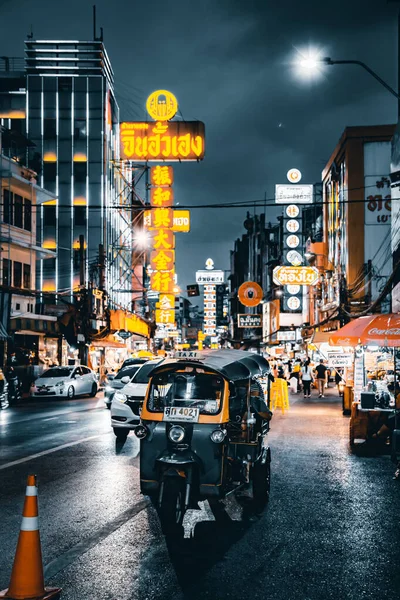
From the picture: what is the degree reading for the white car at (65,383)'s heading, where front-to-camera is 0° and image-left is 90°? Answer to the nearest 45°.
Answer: approximately 45°

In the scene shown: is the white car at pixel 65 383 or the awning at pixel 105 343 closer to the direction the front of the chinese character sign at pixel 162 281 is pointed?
the white car

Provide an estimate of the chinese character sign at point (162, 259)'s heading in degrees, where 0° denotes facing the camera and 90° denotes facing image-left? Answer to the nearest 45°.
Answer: approximately 0°

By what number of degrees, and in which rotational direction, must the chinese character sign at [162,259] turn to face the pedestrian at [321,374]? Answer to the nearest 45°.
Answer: approximately 45° to its left

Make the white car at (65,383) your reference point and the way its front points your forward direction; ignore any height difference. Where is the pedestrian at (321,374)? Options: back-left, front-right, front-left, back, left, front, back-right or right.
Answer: back-left

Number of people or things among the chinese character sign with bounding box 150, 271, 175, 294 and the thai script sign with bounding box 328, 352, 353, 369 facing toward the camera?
2

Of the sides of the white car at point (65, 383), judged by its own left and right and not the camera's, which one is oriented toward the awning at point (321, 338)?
left
